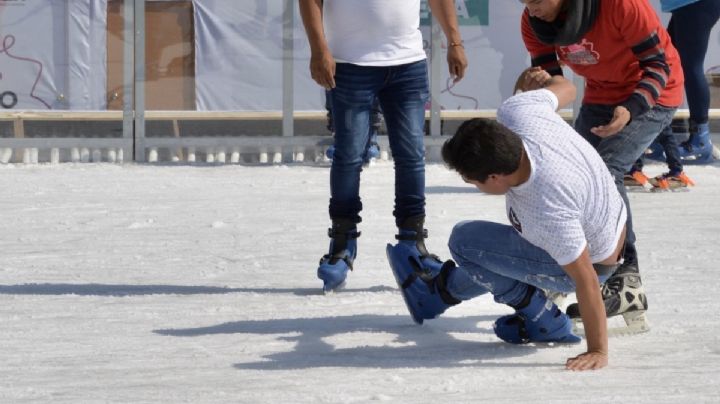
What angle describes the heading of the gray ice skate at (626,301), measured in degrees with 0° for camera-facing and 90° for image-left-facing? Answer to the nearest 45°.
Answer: approximately 90°

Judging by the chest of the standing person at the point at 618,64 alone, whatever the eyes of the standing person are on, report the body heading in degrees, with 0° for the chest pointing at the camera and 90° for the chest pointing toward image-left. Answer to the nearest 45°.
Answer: approximately 45°

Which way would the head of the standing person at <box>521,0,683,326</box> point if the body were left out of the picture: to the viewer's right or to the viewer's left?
to the viewer's left

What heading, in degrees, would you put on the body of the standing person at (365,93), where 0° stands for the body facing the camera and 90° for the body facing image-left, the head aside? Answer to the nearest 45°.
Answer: approximately 0°
